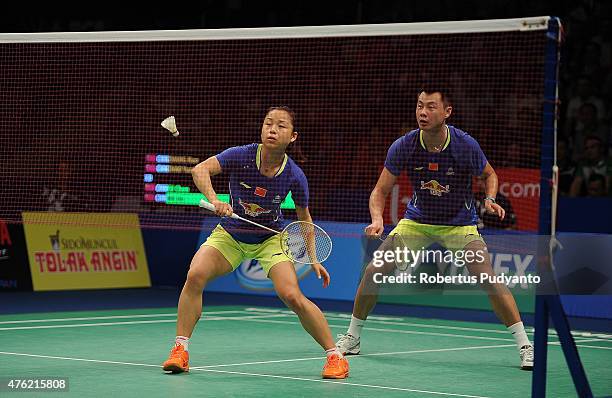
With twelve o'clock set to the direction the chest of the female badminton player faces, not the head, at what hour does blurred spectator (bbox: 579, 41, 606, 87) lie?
The blurred spectator is roughly at 7 o'clock from the female badminton player.

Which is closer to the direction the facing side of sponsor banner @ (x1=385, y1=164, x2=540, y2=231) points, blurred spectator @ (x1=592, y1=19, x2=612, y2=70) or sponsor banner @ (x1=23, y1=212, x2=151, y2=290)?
the sponsor banner

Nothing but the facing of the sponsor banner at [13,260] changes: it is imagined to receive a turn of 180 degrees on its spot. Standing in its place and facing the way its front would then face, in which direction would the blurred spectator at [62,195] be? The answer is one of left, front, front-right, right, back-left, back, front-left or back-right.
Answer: front-right

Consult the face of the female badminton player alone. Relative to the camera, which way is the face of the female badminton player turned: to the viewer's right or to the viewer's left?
to the viewer's left

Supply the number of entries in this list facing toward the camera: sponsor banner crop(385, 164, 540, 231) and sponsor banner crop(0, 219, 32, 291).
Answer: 2

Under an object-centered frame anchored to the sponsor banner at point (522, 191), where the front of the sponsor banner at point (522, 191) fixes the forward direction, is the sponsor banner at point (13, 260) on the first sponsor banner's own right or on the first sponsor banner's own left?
on the first sponsor banner's own right

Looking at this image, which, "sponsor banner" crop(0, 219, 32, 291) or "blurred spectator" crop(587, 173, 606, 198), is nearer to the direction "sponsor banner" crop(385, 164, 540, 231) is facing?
the sponsor banner

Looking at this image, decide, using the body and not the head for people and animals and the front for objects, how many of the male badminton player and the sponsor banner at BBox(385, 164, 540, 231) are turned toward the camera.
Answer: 2

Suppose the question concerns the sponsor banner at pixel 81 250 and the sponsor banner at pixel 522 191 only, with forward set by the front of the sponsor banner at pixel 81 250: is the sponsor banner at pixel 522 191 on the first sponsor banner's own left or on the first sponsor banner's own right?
on the first sponsor banner's own left

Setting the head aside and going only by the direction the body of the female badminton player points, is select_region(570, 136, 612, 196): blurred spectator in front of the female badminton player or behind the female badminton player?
behind

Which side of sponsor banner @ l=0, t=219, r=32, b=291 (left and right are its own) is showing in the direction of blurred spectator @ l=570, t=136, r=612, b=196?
left
